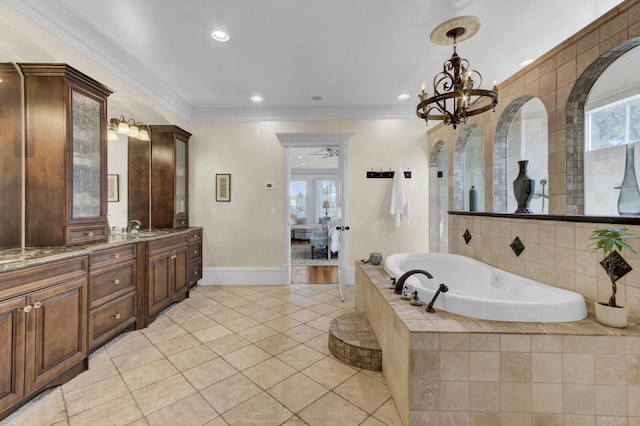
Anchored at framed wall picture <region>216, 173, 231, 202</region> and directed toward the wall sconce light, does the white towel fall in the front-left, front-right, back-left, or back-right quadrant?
back-left

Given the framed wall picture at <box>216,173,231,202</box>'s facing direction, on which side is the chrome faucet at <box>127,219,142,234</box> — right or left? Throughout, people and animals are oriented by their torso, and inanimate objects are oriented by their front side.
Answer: on its right

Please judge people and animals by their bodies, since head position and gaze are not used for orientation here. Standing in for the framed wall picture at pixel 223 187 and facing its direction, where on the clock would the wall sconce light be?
The wall sconce light is roughly at 2 o'clock from the framed wall picture.

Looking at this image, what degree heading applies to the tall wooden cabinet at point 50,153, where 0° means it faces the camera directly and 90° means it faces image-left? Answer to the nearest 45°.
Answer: approximately 315°

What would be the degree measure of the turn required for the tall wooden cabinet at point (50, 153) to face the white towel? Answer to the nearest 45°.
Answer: approximately 45° to its left

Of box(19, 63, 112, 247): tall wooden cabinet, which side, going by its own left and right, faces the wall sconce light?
left

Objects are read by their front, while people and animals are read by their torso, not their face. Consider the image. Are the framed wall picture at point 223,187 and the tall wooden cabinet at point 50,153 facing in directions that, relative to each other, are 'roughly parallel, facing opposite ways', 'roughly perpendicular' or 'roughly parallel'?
roughly perpendicular

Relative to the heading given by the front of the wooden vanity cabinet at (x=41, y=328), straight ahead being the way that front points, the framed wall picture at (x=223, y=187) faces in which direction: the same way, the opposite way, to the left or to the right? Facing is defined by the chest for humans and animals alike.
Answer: to the right
